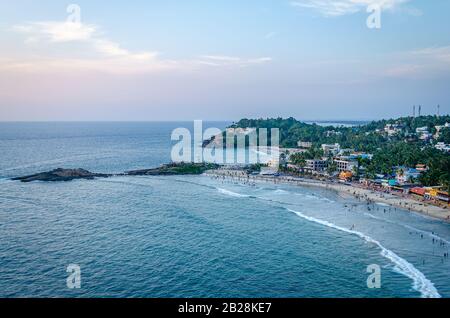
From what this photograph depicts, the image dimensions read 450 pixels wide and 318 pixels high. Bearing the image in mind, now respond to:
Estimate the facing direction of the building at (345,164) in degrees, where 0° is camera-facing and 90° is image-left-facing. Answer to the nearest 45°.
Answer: approximately 45°

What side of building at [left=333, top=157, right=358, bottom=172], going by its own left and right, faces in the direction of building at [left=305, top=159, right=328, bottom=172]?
right

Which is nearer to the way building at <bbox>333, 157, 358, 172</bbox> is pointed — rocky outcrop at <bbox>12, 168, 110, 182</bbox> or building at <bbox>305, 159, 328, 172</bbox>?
the rocky outcrop

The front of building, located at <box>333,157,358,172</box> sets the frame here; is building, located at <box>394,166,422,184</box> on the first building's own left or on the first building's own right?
on the first building's own left

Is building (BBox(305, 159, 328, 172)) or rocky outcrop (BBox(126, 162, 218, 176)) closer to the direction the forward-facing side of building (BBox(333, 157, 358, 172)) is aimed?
the rocky outcrop

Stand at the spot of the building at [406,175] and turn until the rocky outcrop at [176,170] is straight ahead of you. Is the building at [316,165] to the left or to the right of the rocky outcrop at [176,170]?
right

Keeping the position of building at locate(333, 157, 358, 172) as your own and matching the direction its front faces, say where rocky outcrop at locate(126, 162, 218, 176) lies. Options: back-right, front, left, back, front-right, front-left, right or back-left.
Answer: front-right

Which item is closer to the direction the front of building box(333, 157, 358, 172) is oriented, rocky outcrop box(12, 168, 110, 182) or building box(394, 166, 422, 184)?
the rocky outcrop

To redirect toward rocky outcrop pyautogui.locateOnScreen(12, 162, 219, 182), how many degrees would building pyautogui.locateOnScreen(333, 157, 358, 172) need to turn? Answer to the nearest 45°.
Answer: approximately 45° to its right
